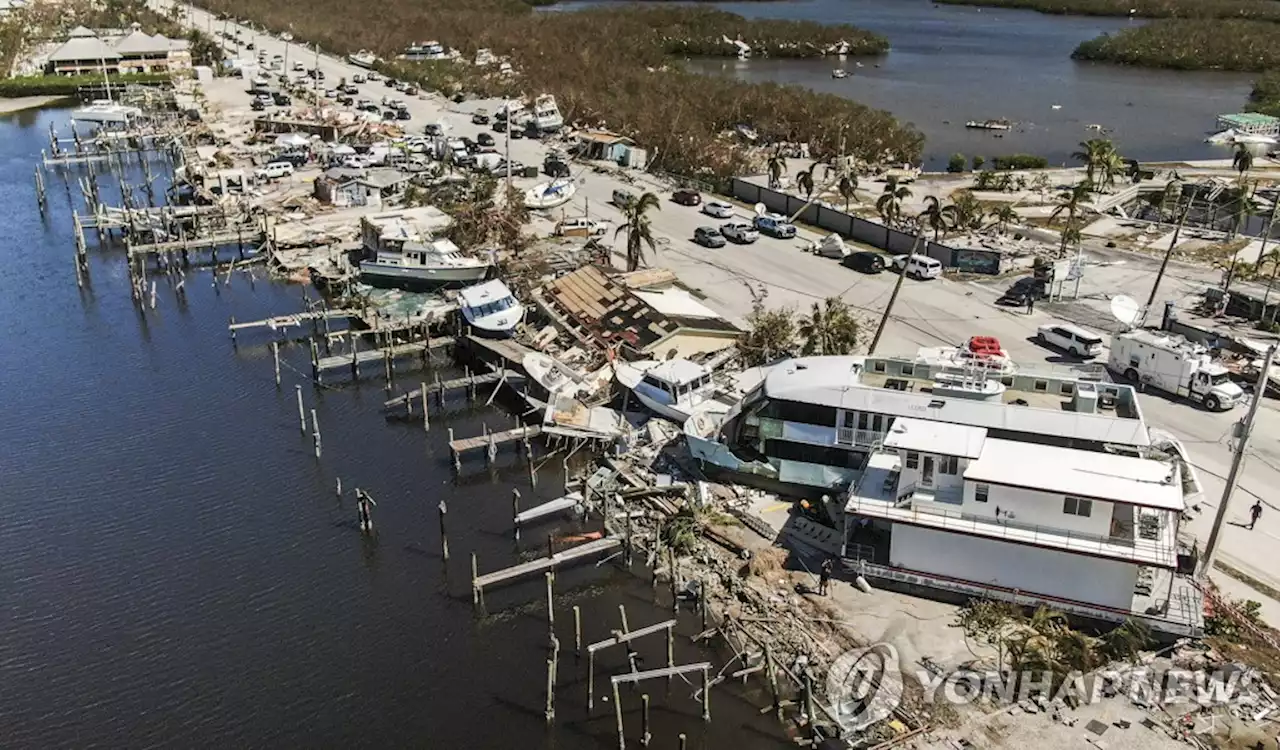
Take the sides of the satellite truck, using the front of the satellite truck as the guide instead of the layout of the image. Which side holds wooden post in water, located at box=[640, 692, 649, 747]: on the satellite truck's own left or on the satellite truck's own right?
on the satellite truck's own right

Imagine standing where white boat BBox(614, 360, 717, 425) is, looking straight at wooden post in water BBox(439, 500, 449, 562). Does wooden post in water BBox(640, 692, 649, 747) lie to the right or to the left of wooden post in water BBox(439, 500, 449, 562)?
left

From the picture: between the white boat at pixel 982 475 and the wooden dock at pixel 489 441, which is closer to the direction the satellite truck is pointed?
the white boat

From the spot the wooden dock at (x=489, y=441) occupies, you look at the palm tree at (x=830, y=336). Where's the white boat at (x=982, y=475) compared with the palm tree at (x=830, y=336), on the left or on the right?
right

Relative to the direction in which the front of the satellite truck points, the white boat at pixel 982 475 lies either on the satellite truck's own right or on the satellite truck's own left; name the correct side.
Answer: on the satellite truck's own right

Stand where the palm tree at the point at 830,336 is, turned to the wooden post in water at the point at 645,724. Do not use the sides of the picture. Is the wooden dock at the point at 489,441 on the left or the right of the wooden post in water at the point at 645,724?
right

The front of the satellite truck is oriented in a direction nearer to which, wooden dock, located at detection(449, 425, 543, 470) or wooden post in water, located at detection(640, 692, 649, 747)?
the wooden post in water

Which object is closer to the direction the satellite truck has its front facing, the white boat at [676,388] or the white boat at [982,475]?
the white boat at [982,475]

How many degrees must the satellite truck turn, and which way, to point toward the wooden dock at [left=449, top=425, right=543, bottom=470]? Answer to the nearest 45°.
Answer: approximately 90° to its right

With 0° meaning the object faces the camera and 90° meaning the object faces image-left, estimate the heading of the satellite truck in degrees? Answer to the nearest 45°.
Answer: approximately 315°
